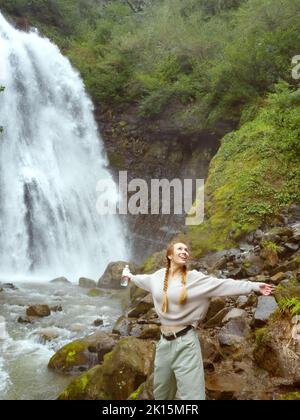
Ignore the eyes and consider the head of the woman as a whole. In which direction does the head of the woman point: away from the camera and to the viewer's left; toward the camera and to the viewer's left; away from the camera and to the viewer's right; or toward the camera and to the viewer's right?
toward the camera and to the viewer's right

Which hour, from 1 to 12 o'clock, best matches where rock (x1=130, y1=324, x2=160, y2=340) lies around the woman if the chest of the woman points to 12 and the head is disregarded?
The rock is roughly at 4 o'clock from the woman.

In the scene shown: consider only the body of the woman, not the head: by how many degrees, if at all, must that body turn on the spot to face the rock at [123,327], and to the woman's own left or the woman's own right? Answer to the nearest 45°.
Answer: approximately 135° to the woman's own right

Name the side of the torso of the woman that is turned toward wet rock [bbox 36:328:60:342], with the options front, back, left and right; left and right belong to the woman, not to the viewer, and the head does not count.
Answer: right

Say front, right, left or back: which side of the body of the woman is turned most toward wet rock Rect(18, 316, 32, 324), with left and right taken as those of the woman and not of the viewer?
right

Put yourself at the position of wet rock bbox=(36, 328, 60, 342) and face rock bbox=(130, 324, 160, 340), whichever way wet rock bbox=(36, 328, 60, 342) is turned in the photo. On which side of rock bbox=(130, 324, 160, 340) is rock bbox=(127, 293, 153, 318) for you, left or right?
left

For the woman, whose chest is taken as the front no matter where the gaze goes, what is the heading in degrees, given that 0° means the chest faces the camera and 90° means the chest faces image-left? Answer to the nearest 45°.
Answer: approximately 45°
